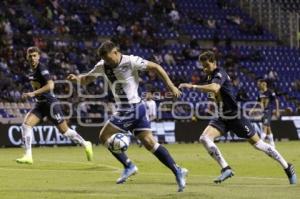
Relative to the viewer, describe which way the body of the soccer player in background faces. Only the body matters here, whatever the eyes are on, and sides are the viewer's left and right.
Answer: facing the viewer and to the left of the viewer

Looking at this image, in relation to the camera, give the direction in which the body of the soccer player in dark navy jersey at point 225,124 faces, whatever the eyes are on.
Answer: to the viewer's left

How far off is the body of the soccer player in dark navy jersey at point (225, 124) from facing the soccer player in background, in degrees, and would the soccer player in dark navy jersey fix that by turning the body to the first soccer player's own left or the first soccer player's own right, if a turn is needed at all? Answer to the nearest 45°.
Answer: approximately 90° to the first soccer player's own right
